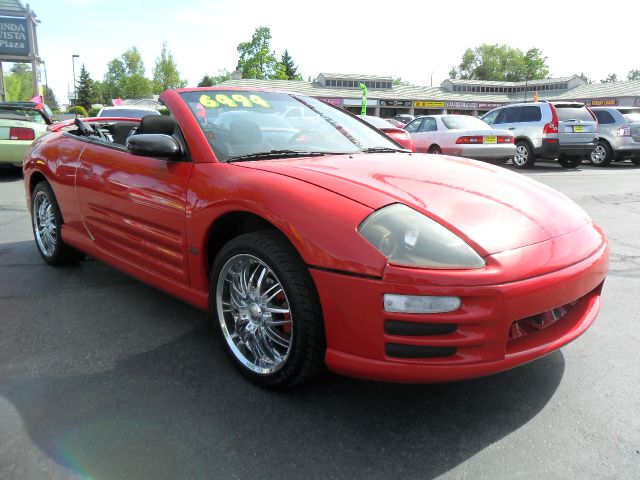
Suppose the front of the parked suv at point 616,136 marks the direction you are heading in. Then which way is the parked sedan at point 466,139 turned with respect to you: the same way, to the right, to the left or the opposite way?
the same way

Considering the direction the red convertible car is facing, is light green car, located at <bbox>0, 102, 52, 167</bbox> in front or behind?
behind

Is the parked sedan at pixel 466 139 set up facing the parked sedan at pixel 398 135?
no

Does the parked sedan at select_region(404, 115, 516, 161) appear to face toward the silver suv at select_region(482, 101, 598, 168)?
no

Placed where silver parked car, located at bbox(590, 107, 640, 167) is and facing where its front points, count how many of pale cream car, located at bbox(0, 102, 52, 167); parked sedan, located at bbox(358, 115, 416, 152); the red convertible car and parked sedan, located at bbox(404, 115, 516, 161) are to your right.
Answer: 0

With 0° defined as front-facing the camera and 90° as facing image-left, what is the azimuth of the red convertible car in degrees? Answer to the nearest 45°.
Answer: approximately 315°

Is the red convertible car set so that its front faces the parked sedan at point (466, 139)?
no

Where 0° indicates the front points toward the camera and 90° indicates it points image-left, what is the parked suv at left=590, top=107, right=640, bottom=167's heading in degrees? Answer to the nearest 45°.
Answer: approximately 135°

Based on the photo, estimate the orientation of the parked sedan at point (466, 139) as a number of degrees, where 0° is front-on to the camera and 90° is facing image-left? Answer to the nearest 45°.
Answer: approximately 135°

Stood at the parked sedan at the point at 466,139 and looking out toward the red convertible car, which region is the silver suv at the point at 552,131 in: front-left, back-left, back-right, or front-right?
back-left

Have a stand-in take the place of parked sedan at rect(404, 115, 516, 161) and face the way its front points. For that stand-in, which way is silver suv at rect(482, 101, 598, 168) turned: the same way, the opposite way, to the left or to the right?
the same way

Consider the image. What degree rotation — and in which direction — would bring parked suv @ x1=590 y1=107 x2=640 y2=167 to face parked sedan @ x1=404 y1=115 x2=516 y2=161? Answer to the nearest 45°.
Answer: approximately 90° to its left

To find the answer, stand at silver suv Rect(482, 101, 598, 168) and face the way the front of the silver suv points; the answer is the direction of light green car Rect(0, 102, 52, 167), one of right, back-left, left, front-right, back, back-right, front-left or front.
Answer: left

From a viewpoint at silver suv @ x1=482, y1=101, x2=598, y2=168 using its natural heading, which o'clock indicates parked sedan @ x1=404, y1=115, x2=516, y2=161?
The parked sedan is roughly at 9 o'clock from the silver suv.

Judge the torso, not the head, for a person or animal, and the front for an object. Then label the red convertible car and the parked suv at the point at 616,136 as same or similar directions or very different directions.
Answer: very different directions

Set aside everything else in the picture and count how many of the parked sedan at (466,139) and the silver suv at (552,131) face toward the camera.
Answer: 0

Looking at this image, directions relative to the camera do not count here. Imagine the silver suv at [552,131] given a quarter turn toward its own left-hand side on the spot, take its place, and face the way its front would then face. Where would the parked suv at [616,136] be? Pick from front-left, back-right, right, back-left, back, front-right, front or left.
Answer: back

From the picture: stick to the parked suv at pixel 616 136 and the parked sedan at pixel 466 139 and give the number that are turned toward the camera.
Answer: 0
